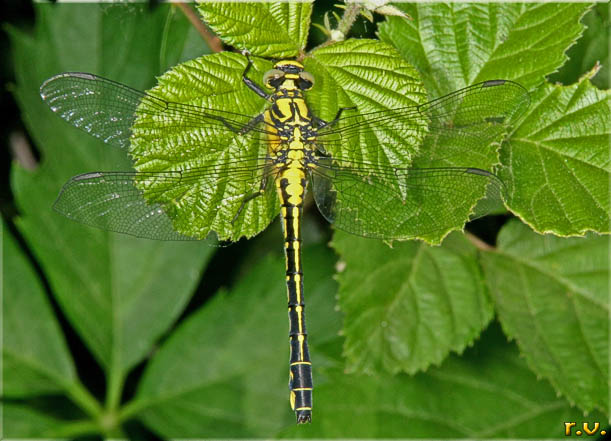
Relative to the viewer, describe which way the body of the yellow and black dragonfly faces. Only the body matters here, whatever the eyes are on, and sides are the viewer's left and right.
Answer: facing away from the viewer

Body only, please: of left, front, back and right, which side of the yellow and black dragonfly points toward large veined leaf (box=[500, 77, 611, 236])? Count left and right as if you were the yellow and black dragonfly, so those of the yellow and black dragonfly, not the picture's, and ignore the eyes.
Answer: right

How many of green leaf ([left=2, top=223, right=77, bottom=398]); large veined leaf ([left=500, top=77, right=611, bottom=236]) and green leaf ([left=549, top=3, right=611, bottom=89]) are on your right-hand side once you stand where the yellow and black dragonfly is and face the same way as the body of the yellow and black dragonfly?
2

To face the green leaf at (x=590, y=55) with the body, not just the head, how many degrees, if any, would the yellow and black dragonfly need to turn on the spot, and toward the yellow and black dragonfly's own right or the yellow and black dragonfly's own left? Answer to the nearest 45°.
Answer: approximately 90° to the yellow and black dragonfly's own right

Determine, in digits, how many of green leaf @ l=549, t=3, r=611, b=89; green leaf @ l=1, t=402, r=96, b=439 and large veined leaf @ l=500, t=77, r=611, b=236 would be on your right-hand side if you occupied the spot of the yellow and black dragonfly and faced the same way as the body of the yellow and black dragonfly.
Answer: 2
